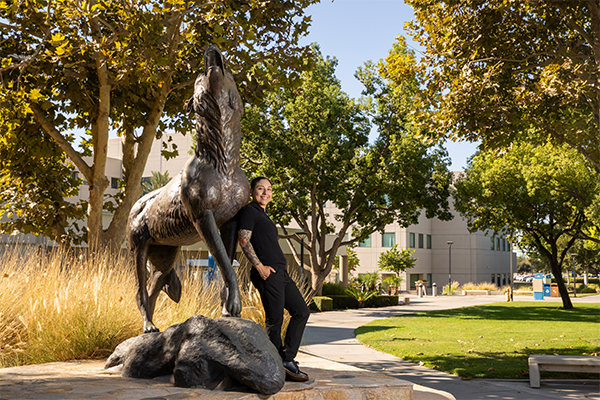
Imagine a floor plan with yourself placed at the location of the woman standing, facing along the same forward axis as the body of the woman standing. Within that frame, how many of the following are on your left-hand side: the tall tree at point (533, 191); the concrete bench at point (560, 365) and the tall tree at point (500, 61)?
3

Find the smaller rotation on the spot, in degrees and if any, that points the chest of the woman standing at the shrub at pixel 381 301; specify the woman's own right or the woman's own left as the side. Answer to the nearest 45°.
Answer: approximately 135° to the woman's own left

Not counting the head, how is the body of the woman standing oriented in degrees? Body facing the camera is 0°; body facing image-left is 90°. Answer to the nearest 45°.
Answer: approximately 315°

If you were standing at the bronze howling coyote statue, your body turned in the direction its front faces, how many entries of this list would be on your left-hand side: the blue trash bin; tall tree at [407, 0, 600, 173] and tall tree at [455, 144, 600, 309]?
3

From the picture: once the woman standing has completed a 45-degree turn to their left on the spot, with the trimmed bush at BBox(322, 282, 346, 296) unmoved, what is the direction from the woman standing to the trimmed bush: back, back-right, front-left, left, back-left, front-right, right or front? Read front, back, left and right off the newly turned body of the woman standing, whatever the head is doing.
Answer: left

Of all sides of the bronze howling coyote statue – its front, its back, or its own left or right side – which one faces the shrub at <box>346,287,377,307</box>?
left

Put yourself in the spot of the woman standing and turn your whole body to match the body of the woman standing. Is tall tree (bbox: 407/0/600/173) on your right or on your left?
on your left

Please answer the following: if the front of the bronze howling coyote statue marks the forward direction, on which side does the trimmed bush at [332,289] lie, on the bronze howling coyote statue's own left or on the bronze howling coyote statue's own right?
on the bronze howling coyote statue's own left

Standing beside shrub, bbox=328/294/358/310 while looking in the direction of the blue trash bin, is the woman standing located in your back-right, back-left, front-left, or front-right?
back-right

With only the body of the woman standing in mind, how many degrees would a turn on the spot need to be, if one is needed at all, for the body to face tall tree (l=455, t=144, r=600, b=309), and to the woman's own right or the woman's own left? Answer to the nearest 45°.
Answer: approximately 90° to the woman's own left

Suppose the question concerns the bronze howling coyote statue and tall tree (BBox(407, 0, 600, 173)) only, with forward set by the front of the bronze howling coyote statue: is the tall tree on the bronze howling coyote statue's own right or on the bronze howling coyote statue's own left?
on the bronze howling coyote statue's own left
